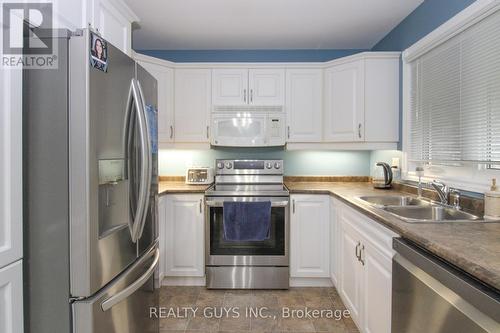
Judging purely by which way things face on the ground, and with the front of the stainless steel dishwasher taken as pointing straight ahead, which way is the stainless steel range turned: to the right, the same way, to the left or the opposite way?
to the left

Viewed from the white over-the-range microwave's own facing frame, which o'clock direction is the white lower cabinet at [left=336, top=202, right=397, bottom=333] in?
The white lower cabinet is roughly at 11 o'clock from the white over-the-range microwave.

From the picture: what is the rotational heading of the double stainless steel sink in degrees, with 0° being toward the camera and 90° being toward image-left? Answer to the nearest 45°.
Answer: approximately 45°

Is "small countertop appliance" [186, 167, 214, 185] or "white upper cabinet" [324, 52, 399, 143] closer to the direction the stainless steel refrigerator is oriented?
the white upper cabinet

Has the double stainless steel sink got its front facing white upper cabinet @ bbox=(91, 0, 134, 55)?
yes

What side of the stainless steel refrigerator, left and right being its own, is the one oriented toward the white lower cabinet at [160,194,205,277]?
left

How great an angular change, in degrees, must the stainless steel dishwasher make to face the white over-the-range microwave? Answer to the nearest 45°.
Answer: approximately 90° to its right

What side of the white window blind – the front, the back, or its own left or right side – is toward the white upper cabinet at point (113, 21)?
front

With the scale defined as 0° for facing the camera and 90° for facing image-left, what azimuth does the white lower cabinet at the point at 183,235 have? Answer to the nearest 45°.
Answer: approximately 0°

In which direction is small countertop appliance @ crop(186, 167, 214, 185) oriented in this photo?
toward the camera

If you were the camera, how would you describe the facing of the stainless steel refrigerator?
facing the viewer and to the right of the viewer
